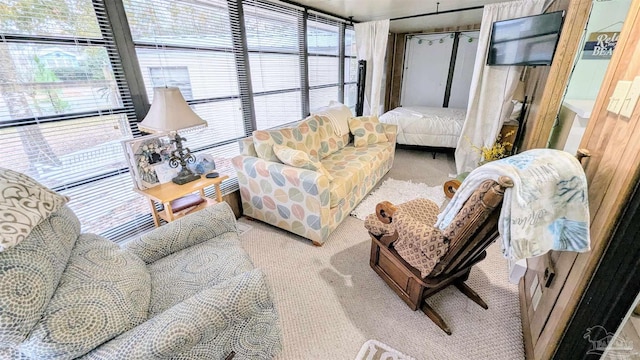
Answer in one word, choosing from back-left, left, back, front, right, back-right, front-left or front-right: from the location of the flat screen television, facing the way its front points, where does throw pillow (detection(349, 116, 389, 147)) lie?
front-right

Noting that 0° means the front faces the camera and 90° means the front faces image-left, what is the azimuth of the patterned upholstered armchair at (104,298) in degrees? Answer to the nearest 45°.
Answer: approximately 225°

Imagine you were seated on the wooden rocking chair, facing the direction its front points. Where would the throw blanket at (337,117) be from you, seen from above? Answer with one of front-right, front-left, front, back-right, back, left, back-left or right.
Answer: front

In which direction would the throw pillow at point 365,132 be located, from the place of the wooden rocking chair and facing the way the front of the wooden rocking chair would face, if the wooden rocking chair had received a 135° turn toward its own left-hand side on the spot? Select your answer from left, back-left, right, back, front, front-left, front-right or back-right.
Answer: back-right

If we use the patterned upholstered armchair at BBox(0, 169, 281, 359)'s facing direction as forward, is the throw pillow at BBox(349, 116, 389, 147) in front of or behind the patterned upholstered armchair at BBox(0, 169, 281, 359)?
in front

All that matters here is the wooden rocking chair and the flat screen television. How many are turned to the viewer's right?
0

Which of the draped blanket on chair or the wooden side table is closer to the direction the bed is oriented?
the draped blanket on chair
